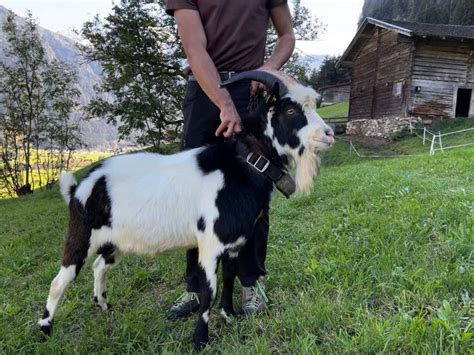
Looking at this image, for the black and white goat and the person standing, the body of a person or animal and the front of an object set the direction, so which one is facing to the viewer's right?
the black and white goat

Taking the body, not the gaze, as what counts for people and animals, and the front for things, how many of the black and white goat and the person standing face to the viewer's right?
1

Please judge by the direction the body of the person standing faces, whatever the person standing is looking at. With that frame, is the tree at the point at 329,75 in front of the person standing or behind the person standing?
behind

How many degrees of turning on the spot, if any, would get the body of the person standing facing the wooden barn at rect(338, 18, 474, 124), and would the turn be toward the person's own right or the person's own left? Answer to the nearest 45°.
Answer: approximately 135° to the person's own left

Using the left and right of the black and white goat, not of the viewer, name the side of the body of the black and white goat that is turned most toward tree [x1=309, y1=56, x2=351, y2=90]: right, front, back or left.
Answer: left

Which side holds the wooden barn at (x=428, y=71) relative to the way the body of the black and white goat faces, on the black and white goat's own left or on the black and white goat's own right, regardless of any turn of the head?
on the black and white goat's own left

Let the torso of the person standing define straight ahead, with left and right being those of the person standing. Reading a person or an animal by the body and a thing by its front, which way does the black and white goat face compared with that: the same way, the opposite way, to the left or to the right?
to the left

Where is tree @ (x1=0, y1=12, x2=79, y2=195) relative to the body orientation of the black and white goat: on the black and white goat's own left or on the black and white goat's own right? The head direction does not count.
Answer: on the black and white goat's own left

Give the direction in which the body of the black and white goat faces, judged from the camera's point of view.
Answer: to the viewer's right

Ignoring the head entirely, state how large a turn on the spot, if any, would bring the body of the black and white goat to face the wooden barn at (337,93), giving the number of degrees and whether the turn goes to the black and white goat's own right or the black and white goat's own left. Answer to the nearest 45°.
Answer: approximately 90° to the black and white goat's own left

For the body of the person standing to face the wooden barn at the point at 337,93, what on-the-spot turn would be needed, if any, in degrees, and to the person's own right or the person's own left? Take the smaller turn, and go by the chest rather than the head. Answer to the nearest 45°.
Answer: approximately 180°

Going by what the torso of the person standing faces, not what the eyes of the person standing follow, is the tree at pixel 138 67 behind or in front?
behind

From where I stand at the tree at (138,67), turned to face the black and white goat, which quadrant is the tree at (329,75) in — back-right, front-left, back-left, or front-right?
back-left
